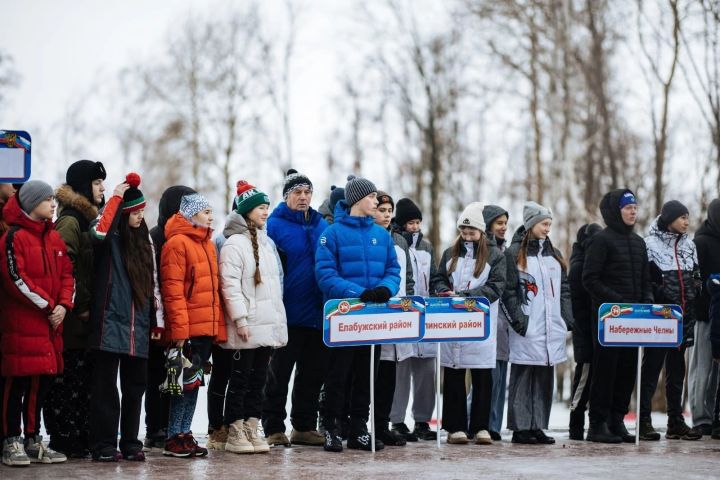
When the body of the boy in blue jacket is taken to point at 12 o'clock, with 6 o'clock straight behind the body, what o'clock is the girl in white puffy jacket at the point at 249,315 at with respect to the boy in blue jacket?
The girl in white puffy jacket is roughly at 4 o'clock from the boy in blue jacket.

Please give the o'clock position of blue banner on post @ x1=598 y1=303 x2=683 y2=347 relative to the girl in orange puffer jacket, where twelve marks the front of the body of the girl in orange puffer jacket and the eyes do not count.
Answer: The blue banner on post is roughly at 10 o'clock from the girl in orange puffer jacket.

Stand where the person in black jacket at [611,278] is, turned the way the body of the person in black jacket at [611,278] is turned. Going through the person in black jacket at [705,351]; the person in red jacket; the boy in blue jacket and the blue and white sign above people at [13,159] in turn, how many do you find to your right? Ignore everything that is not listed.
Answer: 3

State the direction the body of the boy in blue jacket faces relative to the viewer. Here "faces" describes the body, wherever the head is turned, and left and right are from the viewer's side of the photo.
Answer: facing the viewer and to the right of the viewer

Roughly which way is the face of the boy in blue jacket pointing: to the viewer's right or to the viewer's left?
to the viewer's right

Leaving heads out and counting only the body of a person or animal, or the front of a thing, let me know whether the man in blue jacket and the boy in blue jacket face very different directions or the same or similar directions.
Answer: same or similar directions

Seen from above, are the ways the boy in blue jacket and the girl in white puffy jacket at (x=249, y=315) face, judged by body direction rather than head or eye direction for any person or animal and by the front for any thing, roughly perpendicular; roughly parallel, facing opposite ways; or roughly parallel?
roughly parallel

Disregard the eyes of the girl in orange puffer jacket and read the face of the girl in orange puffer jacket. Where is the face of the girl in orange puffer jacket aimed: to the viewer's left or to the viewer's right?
to the viewer's right

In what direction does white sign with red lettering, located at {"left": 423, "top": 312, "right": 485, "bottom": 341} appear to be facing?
toward the camera

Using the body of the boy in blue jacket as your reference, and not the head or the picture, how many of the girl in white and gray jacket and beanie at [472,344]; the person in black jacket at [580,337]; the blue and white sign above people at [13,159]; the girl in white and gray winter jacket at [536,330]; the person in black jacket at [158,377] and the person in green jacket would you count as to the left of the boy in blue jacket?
3

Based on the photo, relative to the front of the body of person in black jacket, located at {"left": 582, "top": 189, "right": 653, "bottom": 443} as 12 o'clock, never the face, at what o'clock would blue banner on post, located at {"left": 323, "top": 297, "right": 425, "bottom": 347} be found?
The blue banner on post is roughly at 3 o'clock from the person in black jacket.

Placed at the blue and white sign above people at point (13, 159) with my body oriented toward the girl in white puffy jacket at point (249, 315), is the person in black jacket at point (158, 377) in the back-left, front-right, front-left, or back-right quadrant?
front-left

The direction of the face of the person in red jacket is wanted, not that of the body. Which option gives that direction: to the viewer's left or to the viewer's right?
to the viewer's right
